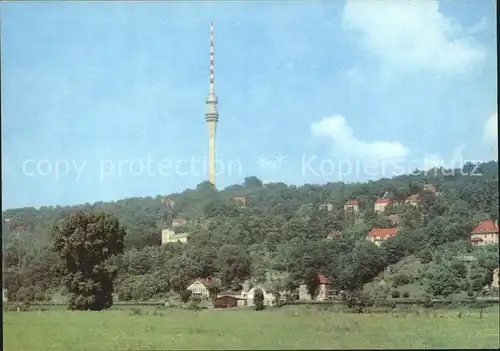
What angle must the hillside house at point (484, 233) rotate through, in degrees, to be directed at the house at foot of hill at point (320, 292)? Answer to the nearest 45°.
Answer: approximately 90° to its right

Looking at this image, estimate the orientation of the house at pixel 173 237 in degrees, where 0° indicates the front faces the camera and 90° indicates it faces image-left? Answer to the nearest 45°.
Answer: approximately 0°

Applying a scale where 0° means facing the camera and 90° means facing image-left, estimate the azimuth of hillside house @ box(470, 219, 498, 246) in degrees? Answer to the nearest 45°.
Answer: approximately 0°

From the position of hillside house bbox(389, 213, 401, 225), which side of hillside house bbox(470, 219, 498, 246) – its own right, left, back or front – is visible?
right

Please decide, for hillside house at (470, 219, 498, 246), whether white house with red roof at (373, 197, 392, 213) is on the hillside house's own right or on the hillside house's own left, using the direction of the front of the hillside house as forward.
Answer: on the hillside house's own right
